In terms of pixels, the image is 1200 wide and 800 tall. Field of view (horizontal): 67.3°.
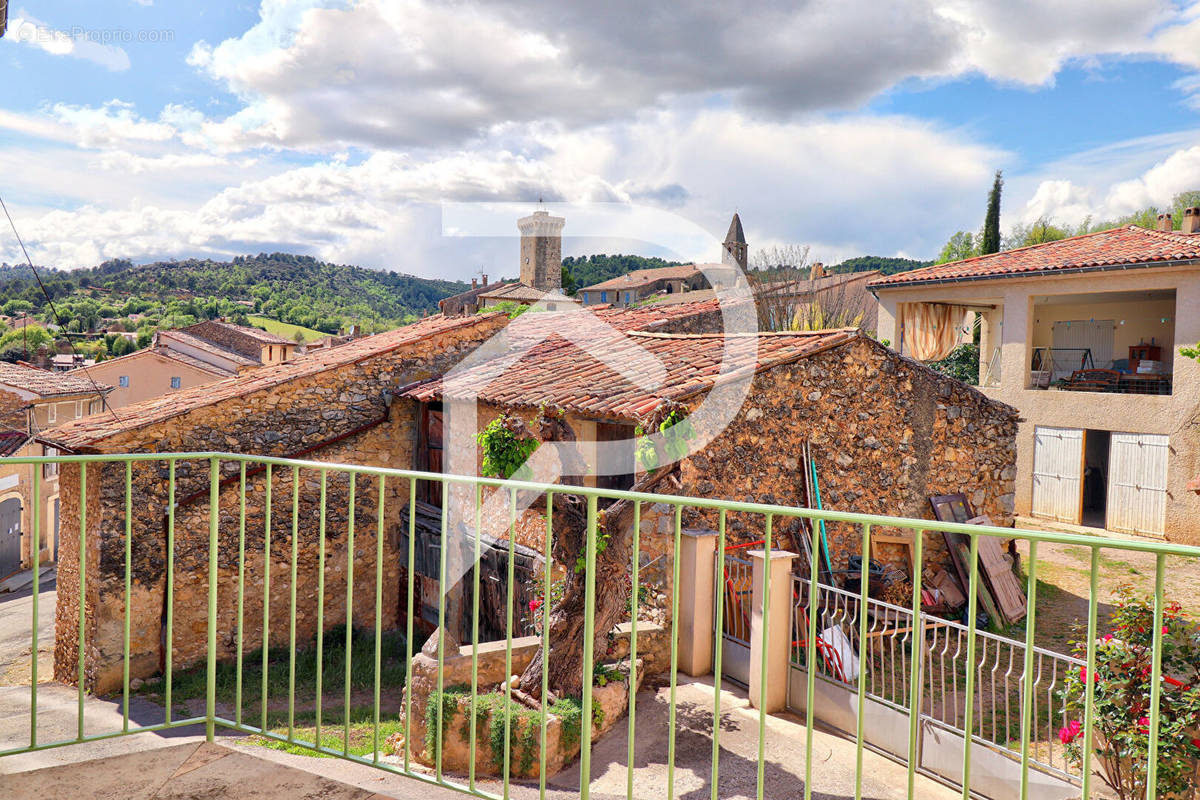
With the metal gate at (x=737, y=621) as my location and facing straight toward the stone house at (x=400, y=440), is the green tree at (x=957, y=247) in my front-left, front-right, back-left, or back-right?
front-right

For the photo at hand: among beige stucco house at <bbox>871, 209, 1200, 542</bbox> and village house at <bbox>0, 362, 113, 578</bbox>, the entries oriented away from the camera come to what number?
0

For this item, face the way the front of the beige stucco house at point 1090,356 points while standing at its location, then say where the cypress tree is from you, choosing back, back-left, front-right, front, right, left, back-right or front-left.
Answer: back-right

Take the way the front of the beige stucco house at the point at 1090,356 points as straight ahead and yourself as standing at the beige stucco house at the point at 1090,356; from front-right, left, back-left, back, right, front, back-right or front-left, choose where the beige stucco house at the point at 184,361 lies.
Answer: front-right

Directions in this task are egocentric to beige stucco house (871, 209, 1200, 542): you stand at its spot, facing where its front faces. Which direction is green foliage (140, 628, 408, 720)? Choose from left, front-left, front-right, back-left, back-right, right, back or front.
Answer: front

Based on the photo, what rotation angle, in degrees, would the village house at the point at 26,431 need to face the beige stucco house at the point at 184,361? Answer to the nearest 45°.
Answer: approximately 90° to its left

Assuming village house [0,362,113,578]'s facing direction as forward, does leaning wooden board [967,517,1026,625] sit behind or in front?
in front

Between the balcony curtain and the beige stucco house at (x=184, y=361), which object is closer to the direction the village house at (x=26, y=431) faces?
the balcony curtain

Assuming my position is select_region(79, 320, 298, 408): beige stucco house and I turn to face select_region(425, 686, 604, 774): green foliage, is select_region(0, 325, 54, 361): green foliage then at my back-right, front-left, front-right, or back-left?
back-right

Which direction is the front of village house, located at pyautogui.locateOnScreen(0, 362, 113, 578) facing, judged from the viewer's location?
facing the viewer and to the right of the viewer

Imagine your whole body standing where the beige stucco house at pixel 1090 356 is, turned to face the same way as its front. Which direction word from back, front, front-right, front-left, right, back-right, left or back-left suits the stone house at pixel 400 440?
front

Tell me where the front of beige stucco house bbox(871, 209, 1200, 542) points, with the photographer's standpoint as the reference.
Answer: facing the viewer and to the left of the viewer
